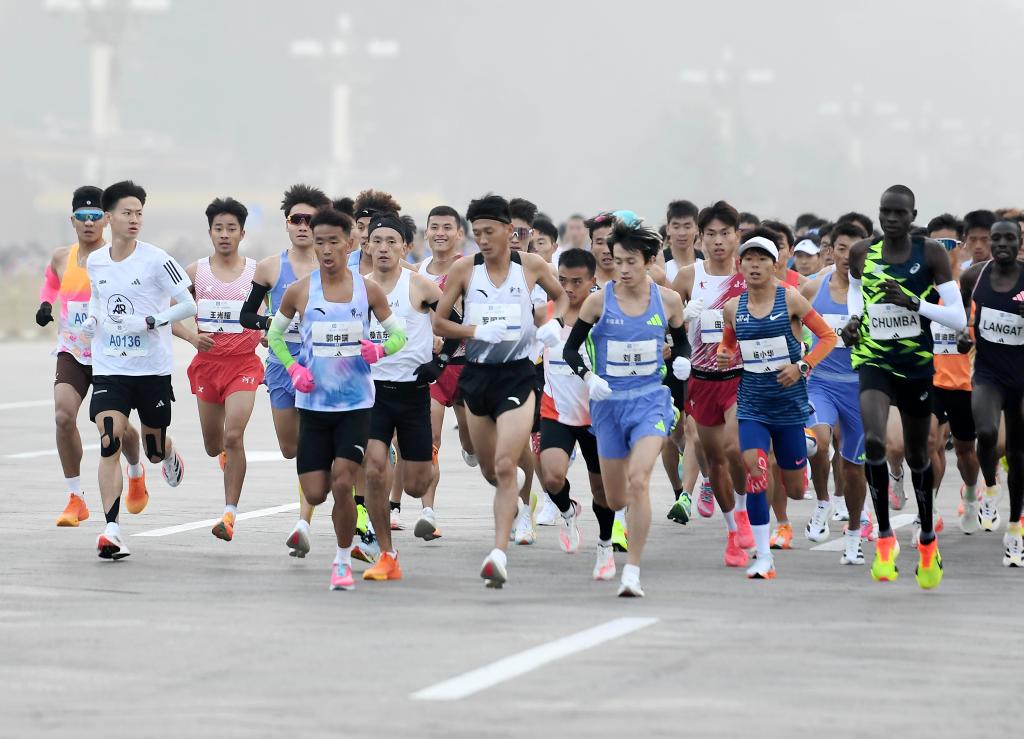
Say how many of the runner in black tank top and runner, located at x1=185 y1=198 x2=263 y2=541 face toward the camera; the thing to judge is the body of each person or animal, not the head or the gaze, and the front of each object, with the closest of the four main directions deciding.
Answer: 2

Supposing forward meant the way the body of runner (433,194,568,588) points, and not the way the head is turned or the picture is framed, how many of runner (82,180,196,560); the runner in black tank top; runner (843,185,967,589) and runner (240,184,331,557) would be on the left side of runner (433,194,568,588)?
2

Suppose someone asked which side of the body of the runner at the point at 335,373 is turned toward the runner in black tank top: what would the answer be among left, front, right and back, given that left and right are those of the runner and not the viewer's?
left

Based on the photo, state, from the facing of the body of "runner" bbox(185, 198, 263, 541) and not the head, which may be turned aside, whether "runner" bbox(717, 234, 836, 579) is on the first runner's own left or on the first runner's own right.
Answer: on the first runner's own left

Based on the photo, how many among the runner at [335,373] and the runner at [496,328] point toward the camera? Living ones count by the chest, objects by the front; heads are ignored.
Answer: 2

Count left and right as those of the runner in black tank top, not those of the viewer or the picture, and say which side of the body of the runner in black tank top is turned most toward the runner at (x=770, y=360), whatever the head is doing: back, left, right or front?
right

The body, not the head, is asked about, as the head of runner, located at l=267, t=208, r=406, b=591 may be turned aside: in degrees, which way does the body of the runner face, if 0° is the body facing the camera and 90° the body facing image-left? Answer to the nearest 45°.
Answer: approximately 0°

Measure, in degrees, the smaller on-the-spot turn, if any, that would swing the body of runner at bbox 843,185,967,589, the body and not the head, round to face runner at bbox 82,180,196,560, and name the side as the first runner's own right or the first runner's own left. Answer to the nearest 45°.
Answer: approximately 90° to the first runner's own right
